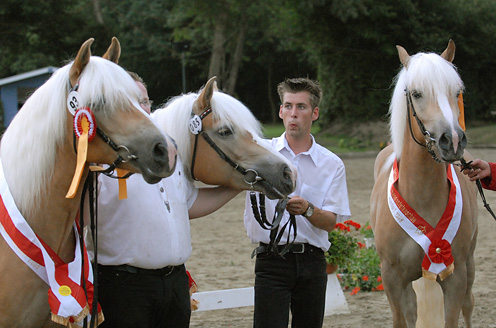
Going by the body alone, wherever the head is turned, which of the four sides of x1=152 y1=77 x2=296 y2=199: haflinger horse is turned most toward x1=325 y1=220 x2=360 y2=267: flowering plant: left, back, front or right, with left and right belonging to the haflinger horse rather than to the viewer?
left

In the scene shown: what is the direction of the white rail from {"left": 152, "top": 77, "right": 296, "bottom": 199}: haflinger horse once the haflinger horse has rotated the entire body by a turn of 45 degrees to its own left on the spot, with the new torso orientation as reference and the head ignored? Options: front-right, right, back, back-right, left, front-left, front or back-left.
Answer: front-left

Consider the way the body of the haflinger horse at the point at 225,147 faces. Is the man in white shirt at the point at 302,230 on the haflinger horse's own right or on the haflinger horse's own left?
on the haflinger horse's own left

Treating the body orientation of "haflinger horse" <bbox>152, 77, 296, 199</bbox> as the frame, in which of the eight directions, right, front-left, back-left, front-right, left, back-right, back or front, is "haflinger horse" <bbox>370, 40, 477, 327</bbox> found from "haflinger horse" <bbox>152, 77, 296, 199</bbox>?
front-left

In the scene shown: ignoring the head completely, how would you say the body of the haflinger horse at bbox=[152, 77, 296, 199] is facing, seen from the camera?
to the viewer's right

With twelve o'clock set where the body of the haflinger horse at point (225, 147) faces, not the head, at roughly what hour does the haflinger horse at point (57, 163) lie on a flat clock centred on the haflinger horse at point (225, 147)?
the haflinger horse at point (57, 163) is roughly at 5 o'clock from the haflinger horse at point (225, 147).

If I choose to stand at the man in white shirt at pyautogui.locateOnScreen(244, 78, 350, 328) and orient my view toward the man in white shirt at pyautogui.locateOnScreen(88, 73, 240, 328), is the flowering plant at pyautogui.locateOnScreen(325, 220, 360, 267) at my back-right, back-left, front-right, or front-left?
back-right
